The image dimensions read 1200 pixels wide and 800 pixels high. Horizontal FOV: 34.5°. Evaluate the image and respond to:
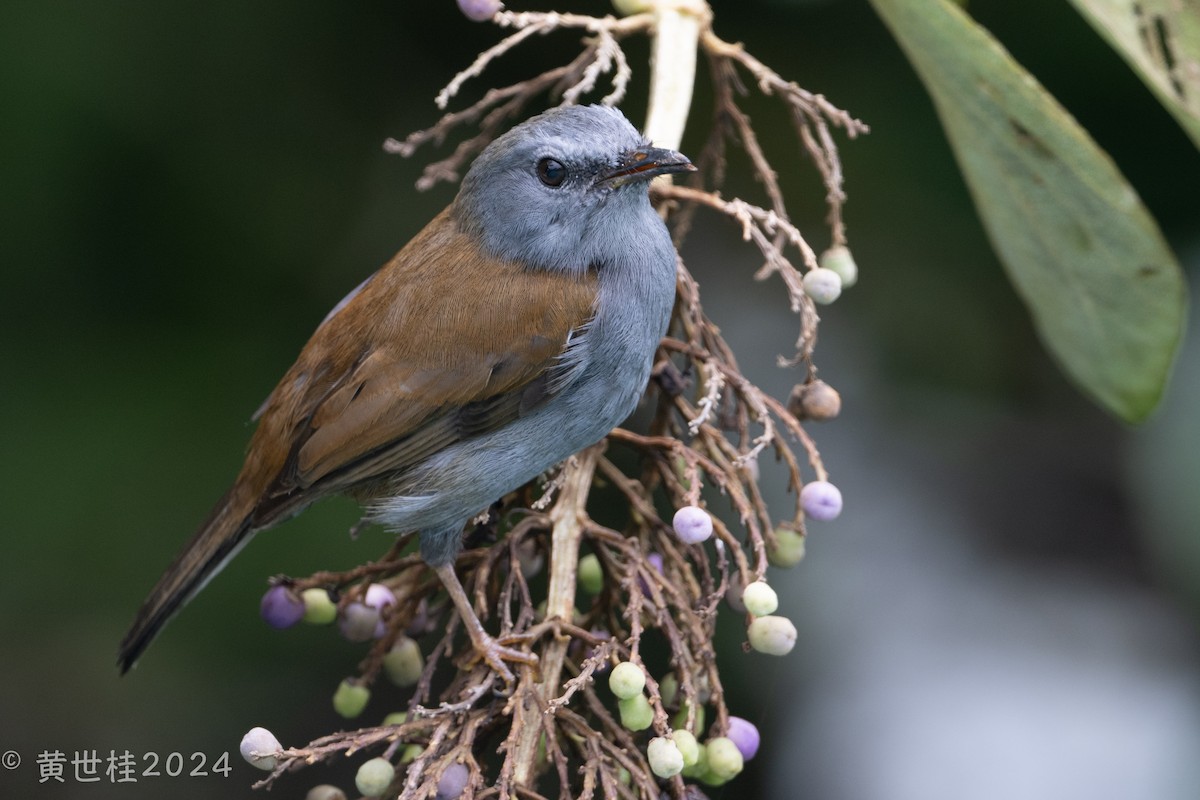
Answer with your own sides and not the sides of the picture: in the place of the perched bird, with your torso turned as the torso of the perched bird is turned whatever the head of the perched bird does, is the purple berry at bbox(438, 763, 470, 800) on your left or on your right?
on your right

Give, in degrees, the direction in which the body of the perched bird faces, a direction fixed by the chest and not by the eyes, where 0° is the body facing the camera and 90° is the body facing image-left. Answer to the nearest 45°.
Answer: approximately 270°

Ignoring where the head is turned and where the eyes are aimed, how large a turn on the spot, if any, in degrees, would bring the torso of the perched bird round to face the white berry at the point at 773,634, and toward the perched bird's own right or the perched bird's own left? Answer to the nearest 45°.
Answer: approximately 45° to the perched bird's own right
